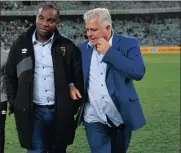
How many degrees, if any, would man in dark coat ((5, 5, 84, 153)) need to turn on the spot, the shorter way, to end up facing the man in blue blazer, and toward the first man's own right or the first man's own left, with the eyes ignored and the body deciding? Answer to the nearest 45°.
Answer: approximately 45° to the first man's own left

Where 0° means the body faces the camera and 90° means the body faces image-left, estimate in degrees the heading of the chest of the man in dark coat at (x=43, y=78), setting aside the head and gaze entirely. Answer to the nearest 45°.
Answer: approximately 0°
